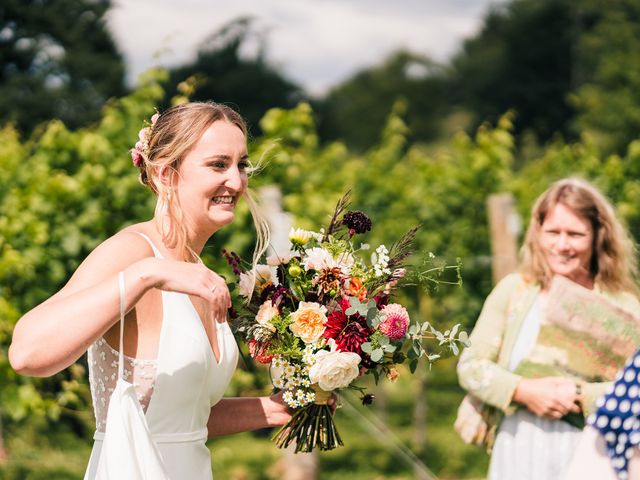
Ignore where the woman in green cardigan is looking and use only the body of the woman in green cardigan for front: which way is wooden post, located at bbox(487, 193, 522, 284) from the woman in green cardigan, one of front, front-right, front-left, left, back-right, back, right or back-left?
back

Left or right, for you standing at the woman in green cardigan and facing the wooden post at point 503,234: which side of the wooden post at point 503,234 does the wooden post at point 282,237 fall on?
left

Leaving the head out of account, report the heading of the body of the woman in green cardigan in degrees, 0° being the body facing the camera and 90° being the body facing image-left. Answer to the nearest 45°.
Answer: approximately 0°
